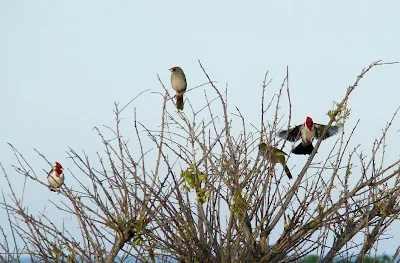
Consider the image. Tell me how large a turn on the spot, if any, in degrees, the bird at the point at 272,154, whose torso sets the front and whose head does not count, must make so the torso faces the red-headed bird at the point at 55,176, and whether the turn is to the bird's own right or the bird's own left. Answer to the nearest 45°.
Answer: approximately 45° to the bird's own right

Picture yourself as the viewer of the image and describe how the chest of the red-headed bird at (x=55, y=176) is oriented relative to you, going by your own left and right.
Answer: facing the viewer and to the right of the viewer

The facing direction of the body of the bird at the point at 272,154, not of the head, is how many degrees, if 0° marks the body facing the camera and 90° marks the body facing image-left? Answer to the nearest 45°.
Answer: approximately 90°

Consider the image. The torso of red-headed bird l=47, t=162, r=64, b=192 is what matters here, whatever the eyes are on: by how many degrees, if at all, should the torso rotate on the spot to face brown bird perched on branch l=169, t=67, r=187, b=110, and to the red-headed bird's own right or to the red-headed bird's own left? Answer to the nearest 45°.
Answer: approximately 45° to the red-headed bird's own left

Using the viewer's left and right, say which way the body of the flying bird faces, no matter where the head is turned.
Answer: facing the viewer

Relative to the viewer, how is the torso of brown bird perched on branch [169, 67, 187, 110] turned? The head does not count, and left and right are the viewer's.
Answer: facing the viewer and to the left of the viewer

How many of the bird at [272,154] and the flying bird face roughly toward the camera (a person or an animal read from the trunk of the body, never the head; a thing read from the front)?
1
